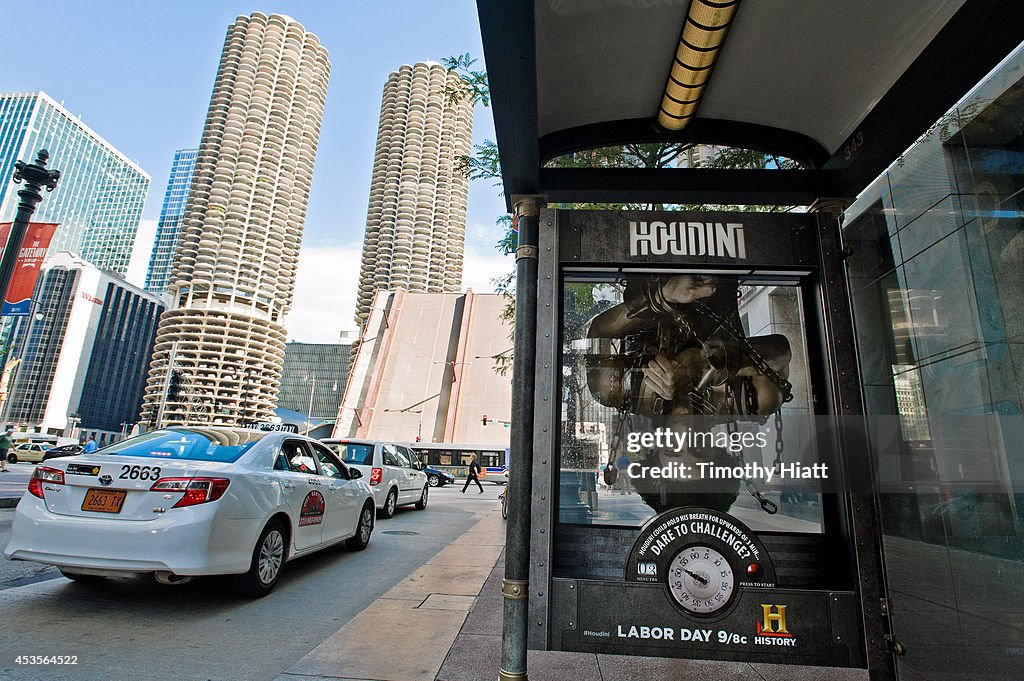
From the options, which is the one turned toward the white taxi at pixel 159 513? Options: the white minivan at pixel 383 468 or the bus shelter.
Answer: the bus shelter

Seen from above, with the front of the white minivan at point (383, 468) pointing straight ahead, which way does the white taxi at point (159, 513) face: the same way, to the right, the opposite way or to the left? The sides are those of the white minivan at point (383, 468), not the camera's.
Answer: the same way

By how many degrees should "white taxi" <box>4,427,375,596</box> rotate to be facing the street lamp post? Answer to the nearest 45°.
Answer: approximately 90° to its left

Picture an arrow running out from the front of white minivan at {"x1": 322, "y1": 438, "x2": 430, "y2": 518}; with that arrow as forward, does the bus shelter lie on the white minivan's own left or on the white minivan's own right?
on the white minivan's own right

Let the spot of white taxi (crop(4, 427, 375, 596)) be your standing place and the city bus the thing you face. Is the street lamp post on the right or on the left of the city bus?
left

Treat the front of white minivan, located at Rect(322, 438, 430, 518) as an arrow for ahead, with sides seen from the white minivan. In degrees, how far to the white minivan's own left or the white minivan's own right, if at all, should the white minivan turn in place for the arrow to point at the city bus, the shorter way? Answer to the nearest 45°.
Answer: approximately 45° to the white minivan's own left

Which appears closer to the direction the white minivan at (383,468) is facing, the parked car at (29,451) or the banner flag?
the parked car

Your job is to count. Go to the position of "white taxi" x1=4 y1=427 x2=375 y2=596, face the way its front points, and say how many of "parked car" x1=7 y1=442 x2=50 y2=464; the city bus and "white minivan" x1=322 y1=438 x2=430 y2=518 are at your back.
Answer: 0

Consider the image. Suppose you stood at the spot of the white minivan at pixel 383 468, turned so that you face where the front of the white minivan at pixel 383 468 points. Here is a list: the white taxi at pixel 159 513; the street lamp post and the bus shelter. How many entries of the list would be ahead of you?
0

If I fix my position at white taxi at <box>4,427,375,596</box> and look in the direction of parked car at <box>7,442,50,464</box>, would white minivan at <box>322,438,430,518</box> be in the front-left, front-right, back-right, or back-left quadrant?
front-right

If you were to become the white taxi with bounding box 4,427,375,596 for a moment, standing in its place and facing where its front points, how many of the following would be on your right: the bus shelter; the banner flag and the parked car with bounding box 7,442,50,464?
1

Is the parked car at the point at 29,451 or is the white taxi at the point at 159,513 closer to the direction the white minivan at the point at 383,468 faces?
the parked car
